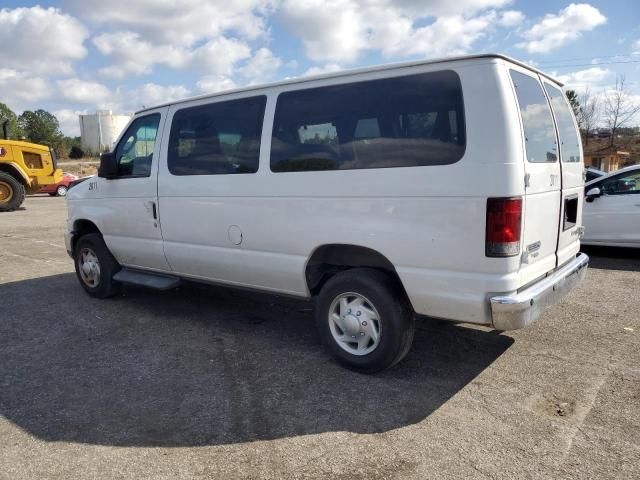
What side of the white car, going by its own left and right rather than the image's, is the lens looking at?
left

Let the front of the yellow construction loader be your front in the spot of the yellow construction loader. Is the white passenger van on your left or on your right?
on your left

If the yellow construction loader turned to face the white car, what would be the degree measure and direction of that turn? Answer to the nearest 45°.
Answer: approximately 135° to its left

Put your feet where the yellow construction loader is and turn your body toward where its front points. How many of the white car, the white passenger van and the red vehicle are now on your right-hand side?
1

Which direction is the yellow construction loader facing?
to the viewer's left

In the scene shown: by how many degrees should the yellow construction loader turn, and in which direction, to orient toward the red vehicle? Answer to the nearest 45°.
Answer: approximately 90° to its right

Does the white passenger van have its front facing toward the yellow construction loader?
yes

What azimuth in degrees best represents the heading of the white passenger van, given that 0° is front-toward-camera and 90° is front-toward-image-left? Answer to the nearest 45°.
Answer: approximately 135°
